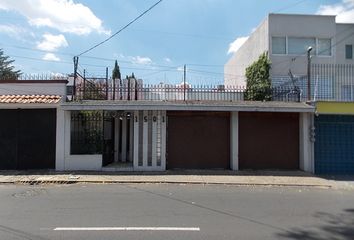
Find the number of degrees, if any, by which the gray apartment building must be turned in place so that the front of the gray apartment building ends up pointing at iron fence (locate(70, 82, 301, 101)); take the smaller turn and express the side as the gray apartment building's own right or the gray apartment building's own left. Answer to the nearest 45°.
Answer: approximately 45° to the gray apartment building's own right

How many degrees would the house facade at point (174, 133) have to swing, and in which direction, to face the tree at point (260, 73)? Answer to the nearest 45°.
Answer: approximately 135° to its left

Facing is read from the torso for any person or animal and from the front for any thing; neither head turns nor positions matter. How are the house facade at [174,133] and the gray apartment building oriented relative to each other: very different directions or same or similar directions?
same or similar directions

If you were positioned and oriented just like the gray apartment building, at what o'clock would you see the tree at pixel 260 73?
The tree is roughly at 2 o'clock from the gray apartment building.

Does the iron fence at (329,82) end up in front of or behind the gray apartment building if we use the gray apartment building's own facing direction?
in front

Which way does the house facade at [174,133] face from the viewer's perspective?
toward the camera

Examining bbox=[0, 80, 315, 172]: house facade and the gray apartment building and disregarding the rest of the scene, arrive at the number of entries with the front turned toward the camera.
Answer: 2
